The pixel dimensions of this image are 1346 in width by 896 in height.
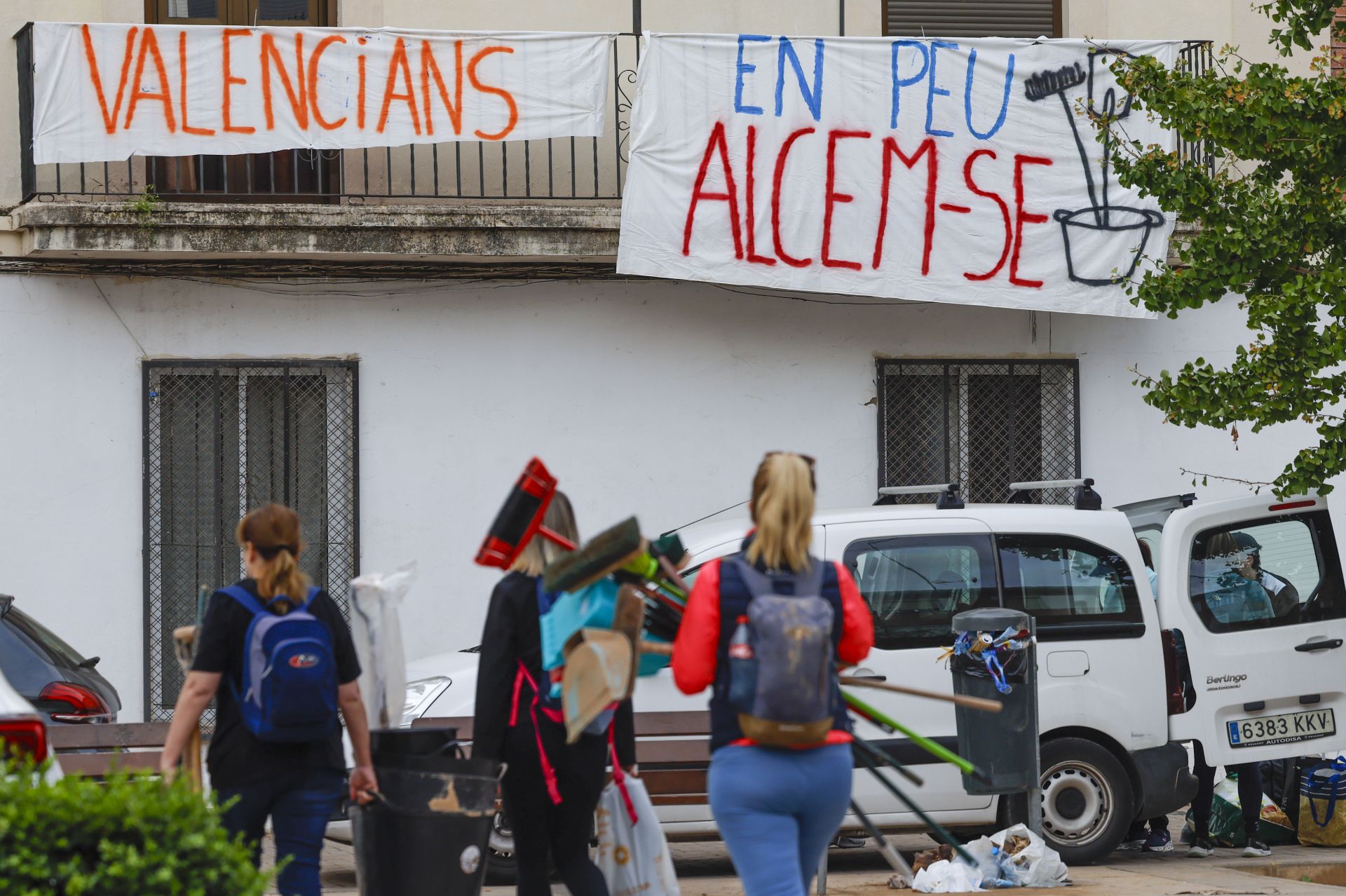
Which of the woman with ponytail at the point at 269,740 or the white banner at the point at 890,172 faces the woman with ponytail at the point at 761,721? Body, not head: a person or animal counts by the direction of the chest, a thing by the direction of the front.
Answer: the white banner

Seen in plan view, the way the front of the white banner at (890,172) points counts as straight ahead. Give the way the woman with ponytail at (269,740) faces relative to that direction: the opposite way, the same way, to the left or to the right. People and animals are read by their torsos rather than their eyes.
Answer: the opposite way

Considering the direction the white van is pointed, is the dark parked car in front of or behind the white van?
in front

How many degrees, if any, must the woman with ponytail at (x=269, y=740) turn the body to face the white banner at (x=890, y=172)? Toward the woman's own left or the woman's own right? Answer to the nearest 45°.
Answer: approximately 45° to the woman's own right

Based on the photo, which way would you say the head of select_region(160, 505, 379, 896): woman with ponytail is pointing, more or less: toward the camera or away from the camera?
away from the camera

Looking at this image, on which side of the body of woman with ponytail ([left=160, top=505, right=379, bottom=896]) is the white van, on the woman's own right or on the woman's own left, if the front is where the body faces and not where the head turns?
on the woman's own right

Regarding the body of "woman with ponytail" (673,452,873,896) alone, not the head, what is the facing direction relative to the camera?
away from the camera

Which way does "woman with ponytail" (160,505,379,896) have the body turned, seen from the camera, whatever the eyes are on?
away from the camera

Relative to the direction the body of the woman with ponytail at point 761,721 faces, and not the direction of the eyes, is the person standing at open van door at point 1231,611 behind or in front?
in front

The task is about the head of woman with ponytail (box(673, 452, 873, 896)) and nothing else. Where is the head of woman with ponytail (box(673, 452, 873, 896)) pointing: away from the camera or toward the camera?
away from the camera

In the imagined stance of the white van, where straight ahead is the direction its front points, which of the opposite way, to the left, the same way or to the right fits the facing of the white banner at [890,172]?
to the left

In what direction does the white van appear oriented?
to the viewer's left
